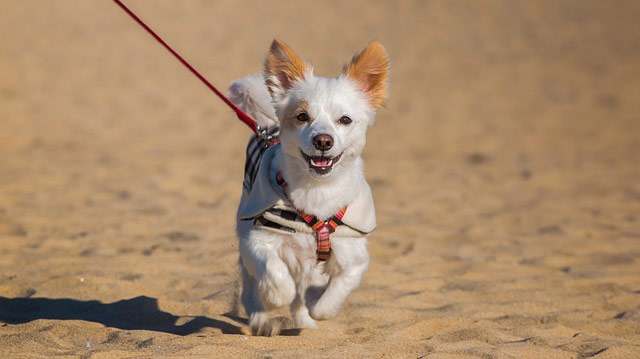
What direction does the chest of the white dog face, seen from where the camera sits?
toward the camera
